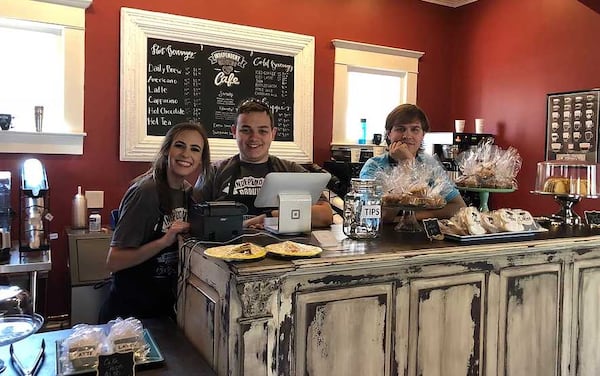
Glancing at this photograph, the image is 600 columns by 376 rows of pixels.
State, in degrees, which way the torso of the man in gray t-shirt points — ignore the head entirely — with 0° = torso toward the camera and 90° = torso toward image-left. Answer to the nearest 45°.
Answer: approximately 0°

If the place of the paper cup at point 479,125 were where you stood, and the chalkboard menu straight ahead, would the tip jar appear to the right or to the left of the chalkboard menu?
left

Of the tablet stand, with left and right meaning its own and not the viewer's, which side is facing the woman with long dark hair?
left

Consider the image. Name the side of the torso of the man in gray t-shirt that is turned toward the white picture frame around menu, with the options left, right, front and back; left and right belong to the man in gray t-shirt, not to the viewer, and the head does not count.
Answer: back

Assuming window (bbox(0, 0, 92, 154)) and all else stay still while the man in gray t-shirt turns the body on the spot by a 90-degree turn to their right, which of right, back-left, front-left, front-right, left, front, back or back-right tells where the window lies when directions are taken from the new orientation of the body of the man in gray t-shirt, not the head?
front-right

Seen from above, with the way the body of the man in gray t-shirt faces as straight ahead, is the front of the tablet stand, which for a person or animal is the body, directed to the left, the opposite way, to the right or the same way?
the opposite way

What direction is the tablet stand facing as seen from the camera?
away from the camera

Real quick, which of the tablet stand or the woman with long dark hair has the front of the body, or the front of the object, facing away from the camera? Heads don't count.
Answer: the tablet stand

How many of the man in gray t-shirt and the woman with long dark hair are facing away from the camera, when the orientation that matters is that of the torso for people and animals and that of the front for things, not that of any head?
0
